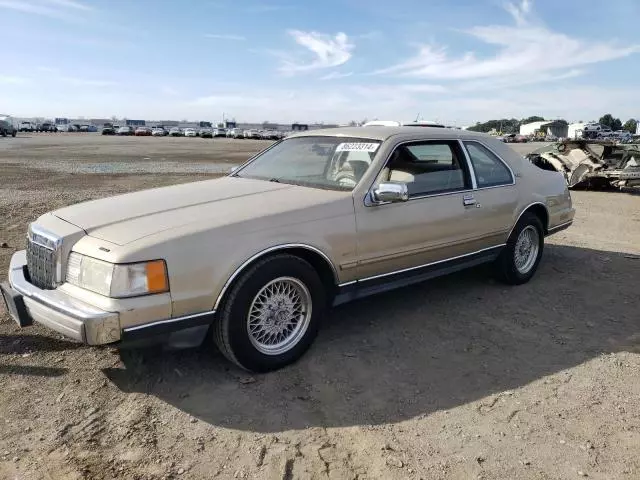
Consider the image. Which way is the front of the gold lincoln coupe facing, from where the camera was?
facing the viewer and to the left of the viewer

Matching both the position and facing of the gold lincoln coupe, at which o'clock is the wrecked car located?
The wrecked car is roughly at 6 o'clock from the gold lincoln coupe.
